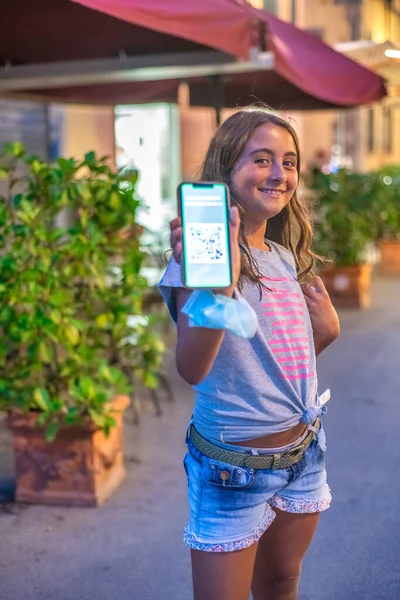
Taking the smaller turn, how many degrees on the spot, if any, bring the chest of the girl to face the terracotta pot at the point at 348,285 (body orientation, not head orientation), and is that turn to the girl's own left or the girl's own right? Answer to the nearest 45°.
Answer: approximately 135° to the girl's own left

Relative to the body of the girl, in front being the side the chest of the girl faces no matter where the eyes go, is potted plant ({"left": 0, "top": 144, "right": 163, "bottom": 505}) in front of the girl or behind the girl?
behind

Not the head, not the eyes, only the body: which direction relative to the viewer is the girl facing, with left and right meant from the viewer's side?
facing the viewer and to the right of the viewer

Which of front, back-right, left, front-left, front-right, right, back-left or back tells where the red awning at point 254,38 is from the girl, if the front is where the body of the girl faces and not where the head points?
back-left

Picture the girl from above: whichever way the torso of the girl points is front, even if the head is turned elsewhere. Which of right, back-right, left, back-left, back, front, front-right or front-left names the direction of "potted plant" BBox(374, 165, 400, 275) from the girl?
back-left

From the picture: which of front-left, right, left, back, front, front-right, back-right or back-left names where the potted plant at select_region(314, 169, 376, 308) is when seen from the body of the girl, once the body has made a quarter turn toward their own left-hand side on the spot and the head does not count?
front-left

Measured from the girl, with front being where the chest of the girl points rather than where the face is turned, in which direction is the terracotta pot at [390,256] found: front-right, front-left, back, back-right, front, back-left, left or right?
back-left
